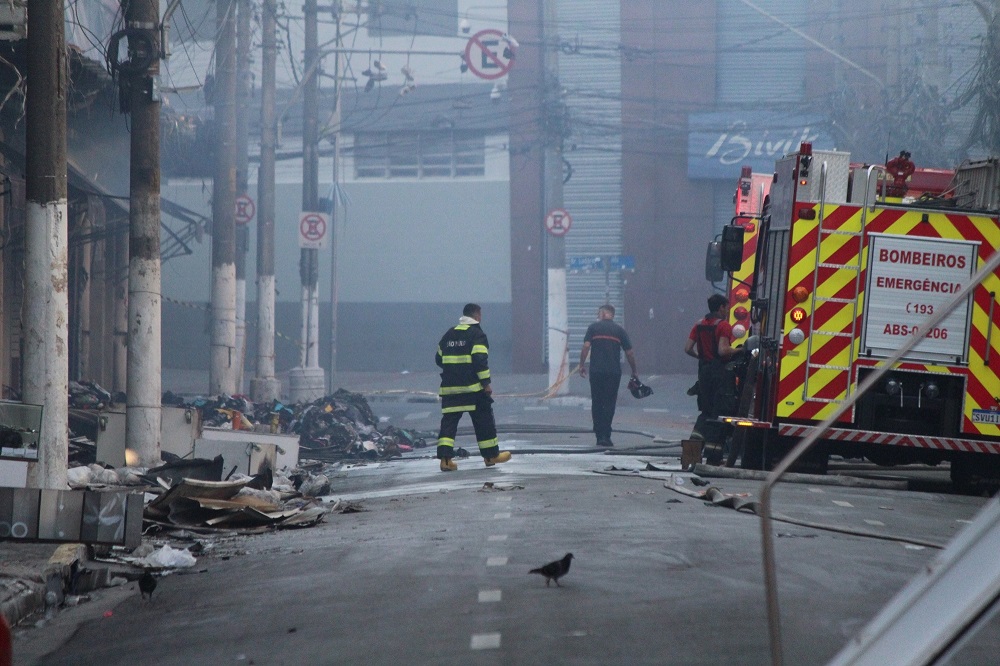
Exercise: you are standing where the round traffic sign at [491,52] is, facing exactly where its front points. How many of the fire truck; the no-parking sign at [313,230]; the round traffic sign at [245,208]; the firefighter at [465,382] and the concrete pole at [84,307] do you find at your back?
0

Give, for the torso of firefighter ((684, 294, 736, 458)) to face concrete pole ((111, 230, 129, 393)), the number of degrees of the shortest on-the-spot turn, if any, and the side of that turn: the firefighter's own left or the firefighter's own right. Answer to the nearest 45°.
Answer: approximately 90° to the firefighter's own left

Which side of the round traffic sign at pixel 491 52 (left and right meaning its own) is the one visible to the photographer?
front

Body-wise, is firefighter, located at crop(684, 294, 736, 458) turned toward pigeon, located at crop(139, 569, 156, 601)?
no

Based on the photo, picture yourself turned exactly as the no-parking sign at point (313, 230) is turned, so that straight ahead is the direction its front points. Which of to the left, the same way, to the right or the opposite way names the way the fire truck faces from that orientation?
the opposite way

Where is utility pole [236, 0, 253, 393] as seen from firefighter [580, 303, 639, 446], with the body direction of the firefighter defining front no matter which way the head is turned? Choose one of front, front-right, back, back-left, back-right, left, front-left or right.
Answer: front-left

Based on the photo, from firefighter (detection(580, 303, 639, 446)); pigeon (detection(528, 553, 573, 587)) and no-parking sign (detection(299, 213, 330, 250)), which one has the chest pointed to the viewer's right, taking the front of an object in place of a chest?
the pigeon

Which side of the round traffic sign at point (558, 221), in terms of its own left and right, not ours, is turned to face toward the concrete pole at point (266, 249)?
right

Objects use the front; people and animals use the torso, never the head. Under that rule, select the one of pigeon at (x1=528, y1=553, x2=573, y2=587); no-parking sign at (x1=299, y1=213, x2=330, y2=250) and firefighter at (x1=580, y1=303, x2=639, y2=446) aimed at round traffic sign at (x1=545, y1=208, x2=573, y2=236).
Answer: the firefighter

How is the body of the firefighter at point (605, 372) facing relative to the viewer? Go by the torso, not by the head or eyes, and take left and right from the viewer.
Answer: facing away from the viewer

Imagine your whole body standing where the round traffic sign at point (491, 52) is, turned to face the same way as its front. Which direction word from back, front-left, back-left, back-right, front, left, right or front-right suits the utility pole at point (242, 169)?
front-right

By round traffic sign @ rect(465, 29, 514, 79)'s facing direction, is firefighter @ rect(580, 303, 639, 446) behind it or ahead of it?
ahead

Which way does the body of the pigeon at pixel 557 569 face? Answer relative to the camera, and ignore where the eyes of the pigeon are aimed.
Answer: to the viewer's right

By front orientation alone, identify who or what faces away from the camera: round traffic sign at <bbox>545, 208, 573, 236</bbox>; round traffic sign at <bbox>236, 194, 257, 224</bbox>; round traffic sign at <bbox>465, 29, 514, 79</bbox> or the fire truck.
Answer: the fire truck

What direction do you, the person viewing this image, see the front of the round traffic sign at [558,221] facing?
facing the viewer

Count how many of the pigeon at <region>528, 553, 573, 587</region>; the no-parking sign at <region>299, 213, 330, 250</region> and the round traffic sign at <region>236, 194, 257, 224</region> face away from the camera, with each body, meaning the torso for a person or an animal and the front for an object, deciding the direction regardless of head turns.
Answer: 0

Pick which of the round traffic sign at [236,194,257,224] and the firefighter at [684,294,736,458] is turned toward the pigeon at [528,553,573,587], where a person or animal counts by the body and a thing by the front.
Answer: the round traffic sign

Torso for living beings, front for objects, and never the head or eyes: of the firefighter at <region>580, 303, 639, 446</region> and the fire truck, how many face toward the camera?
0

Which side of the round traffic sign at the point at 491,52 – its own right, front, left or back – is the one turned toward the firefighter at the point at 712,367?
front

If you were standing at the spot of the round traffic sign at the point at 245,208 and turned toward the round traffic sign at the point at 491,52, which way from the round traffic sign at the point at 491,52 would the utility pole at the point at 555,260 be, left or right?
right
